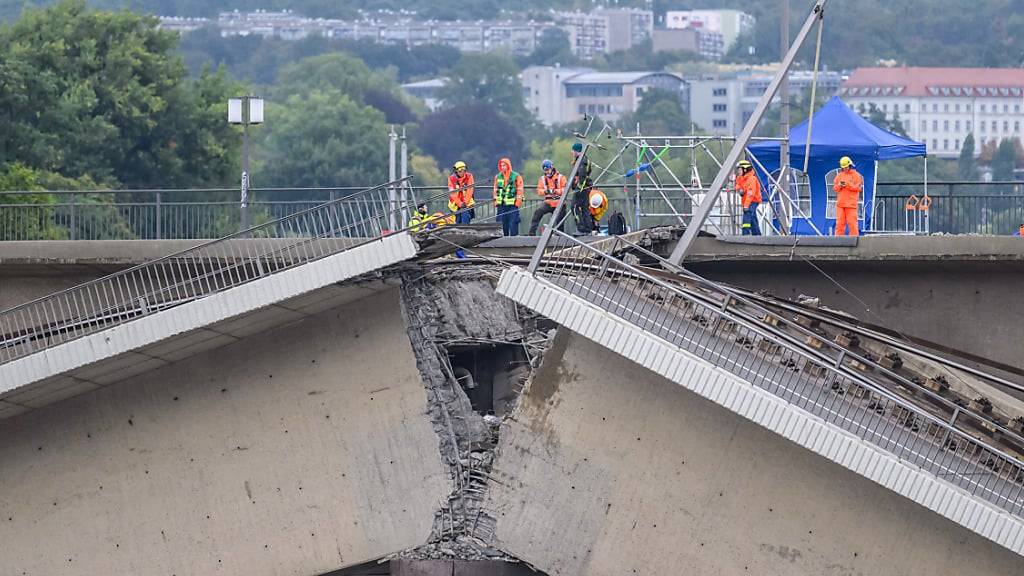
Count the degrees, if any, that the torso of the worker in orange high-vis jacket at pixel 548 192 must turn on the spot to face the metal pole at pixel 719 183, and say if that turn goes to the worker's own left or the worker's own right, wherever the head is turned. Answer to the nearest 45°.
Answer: approximately 45° to the worker's own left

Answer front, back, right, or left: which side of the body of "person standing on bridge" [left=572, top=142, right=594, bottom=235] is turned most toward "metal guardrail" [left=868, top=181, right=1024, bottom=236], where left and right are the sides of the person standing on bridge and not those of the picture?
back

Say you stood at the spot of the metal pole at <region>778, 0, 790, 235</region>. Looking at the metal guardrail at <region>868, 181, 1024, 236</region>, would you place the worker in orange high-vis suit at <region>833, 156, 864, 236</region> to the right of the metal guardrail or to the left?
right

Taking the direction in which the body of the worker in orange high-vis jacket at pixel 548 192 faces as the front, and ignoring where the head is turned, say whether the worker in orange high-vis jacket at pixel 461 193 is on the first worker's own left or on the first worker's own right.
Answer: on the first worker's own right

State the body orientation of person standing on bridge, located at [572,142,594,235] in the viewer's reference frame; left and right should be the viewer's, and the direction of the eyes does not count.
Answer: facing to the left of the viewer

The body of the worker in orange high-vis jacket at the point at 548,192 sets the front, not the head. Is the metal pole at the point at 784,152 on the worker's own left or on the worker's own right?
on the worker's own left

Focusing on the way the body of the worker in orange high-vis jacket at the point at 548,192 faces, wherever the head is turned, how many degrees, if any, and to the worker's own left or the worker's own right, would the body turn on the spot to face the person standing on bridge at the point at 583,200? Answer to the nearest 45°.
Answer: approximately 45° to the worker's own left

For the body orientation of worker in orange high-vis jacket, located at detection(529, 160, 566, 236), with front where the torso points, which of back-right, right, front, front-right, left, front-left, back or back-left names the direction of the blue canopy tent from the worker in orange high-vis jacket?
back-left
